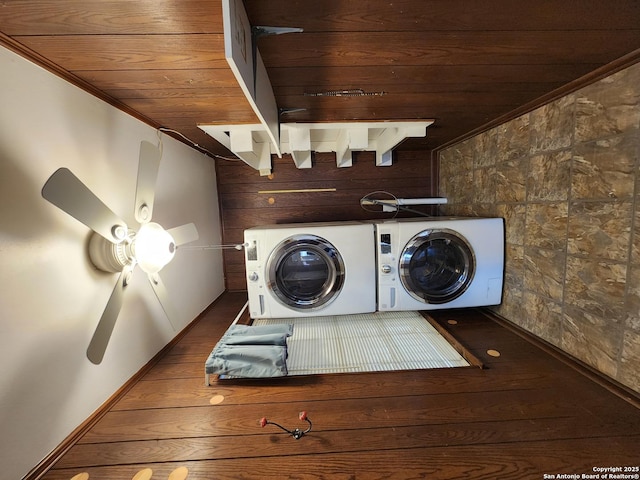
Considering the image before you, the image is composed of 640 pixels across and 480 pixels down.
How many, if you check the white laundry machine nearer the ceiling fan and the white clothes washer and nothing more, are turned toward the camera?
2

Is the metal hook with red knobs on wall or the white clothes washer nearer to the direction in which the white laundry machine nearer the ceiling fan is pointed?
the metal hook with red knobs on wall

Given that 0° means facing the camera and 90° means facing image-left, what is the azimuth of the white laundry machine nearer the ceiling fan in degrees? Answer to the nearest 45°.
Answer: approximately 0°

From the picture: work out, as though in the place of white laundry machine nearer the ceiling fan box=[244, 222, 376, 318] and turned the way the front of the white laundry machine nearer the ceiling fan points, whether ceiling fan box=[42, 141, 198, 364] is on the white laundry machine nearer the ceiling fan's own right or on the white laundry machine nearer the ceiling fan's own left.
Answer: on the white laundry machine nearer the ceiling fan's own right

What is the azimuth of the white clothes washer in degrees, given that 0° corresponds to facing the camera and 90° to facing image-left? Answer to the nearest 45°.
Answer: approximately 0°

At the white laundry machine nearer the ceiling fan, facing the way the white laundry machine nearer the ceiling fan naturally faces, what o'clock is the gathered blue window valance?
The gathered blue window valance is roughly at 1 o'clock from the white laundry machine nearer the ceiling fan.

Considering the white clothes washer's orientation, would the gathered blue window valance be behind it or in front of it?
in front
